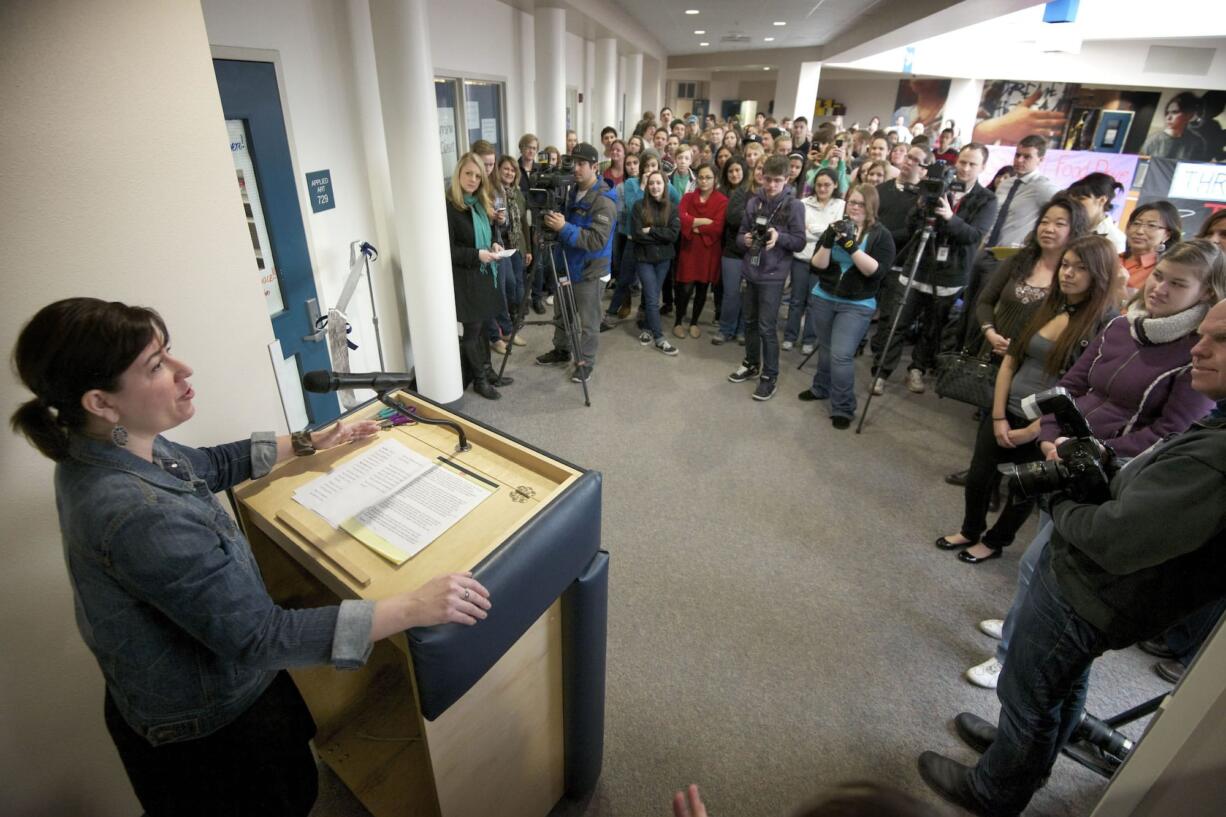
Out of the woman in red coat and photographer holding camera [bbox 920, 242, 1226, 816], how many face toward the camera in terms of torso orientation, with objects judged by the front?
1

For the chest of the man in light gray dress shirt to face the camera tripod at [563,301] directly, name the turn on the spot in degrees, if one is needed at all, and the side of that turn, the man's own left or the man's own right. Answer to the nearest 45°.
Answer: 0° — they already face it

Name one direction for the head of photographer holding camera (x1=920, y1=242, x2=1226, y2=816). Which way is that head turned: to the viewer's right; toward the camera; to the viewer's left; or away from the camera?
to the viewer's left

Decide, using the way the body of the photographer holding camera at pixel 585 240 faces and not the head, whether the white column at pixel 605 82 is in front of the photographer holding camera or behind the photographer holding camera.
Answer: behind

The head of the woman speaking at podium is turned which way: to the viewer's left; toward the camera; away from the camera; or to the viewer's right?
to the viewer's right

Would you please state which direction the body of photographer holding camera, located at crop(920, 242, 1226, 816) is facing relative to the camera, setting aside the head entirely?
to the viewer's left

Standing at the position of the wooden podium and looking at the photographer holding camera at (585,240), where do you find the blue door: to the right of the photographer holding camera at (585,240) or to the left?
left
